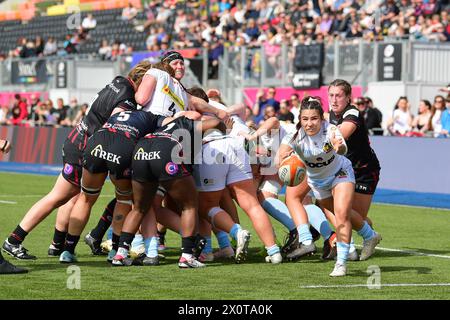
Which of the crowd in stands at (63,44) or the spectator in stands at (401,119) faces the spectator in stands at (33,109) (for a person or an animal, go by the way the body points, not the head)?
the crowd in stands

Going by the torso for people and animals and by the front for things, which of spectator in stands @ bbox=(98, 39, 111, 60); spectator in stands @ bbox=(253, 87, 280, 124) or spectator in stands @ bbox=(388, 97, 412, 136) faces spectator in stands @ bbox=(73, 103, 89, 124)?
spectator in stands @ bbox=(98, 39, 111, 60)

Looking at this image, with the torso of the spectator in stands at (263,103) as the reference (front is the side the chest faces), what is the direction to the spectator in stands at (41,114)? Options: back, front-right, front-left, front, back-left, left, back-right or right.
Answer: back-right

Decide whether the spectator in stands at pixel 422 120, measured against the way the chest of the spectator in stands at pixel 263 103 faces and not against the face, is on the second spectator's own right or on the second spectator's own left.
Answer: on the second spectator's own left

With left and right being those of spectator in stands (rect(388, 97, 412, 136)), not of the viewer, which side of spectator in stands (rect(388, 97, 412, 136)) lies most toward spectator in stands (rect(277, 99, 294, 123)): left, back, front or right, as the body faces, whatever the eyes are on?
right

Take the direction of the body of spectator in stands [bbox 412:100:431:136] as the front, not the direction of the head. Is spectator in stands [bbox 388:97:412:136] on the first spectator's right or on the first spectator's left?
on the first spectator's right

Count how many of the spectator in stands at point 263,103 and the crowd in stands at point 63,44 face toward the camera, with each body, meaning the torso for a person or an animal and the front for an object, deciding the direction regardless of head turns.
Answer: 2

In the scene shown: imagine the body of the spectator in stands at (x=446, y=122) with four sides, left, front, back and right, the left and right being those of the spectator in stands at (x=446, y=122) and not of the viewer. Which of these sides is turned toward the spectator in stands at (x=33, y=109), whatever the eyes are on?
right

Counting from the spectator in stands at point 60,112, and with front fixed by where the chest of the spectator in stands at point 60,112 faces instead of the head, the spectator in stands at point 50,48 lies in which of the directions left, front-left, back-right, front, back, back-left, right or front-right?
back
